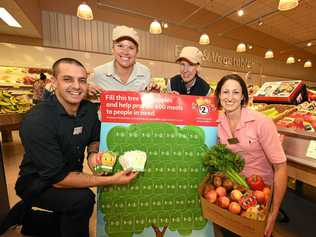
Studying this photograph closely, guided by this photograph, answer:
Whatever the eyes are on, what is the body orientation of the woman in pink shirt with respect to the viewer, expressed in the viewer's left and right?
facing the viewer and to the left of the viewer

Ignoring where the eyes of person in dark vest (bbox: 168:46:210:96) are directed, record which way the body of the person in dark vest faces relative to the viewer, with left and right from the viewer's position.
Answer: facing the viewer

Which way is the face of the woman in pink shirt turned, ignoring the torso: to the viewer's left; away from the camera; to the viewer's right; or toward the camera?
toward the camera

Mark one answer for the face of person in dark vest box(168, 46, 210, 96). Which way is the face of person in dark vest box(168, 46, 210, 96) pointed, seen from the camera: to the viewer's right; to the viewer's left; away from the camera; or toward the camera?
toward the camera

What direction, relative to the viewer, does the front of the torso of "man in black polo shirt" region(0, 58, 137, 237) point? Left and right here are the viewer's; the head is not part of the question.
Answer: facing the viewer and to the right of the viewer

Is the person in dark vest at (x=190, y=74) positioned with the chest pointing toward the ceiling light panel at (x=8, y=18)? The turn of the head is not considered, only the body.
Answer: no

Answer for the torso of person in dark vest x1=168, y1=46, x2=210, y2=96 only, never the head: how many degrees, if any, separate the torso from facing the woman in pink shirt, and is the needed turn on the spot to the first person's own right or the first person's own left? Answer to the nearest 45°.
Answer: approximately 45° to the first person's own left
